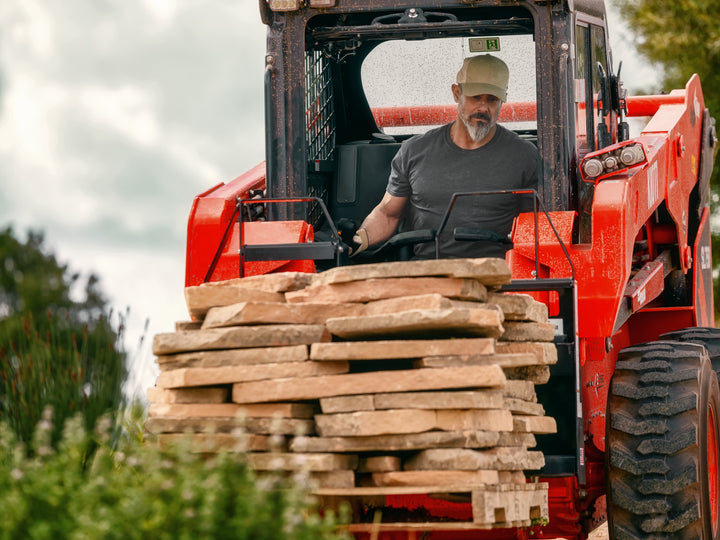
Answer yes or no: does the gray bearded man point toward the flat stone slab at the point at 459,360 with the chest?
yes

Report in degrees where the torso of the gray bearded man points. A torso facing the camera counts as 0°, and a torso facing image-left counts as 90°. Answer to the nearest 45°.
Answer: approximately 0°

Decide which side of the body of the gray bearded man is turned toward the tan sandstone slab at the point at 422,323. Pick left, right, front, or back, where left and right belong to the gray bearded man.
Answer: front

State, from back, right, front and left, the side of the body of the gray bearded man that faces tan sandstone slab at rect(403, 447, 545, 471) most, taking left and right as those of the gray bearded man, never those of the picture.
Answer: front

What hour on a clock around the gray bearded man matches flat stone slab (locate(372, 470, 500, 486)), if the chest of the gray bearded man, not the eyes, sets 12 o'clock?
The flat stone slab is roughly at 12 o'clock from the gray bearded man.

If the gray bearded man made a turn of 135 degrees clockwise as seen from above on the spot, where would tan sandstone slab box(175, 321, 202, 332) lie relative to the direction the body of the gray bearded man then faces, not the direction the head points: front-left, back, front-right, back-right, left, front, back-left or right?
left

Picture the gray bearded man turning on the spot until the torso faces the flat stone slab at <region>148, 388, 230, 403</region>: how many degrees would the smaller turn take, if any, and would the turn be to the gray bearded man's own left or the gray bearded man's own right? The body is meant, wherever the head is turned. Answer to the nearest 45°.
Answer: approximately 45° to the gray bearded man's own right

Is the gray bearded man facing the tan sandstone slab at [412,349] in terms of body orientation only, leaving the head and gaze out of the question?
yes

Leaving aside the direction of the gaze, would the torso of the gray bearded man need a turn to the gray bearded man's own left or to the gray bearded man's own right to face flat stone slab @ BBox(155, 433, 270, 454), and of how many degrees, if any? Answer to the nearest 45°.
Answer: approximately 45° to the gray bearded man's own right

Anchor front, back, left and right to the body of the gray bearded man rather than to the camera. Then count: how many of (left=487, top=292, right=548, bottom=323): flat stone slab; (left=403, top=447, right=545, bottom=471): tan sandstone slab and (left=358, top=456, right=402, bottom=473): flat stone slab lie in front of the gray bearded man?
3

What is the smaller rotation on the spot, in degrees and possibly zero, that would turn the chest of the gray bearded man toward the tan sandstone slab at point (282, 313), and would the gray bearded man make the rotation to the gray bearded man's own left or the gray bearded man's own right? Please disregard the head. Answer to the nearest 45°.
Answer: approximately 45° to the gray bearded man's own right
